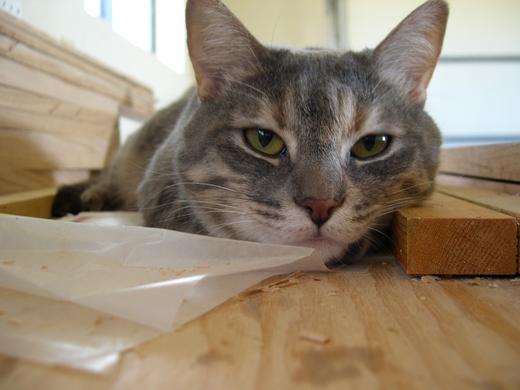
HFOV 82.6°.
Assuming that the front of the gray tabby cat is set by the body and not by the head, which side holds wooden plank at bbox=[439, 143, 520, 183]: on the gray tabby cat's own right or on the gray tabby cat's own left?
on the gray tabby cat's own left

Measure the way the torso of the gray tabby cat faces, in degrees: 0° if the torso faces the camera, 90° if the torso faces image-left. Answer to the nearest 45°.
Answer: approximately 315°

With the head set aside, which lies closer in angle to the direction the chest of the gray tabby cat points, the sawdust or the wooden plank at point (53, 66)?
the sawdust

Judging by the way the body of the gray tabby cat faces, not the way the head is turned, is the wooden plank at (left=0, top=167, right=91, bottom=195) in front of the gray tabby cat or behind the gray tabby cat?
behind

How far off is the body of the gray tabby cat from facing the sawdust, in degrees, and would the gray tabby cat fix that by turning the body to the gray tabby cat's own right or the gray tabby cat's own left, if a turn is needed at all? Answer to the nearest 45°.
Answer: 0° — it already faces it

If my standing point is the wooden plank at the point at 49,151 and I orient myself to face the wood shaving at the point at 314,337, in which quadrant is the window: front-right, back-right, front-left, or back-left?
back-left

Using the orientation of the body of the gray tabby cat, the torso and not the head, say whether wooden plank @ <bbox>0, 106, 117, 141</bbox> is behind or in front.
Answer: behind

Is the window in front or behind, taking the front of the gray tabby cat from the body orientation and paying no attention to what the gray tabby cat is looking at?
behind
